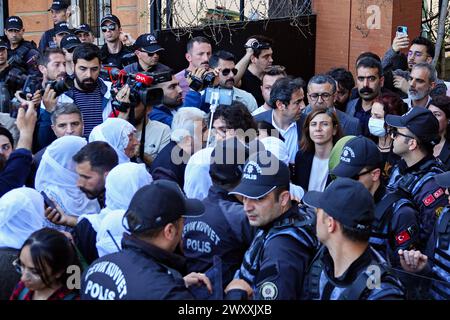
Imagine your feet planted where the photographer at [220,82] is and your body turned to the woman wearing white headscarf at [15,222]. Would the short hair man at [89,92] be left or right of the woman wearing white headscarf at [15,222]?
right

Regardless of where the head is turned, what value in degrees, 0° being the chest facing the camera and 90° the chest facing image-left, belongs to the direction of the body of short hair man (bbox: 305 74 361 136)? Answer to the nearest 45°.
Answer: approximately 45°

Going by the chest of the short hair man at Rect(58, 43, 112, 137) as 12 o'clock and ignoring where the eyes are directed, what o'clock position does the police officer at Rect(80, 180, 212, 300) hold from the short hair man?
The police officer is roughly at 12 o'clock from the short hair man.

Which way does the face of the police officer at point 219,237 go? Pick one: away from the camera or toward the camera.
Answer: away from the camera

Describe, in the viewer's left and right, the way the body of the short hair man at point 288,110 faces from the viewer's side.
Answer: facing the viewer and to the right of the viewer

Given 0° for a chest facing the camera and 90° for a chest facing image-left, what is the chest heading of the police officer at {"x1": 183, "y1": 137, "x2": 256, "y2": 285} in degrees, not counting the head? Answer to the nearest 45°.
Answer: approximately 225°

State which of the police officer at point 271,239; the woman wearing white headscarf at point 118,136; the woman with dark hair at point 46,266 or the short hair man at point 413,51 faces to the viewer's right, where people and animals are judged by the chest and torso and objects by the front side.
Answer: the woman wearing white headscarf

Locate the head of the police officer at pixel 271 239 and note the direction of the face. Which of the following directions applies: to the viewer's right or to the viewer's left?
to the viewer's left

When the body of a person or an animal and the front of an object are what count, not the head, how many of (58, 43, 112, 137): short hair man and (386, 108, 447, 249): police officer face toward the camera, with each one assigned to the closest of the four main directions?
1

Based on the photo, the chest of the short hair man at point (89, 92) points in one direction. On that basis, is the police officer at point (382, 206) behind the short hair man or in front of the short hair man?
in front

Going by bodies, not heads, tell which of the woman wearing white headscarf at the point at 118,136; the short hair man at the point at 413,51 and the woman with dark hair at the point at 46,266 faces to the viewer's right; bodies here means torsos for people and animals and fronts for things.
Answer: the woman wearing white headscarf

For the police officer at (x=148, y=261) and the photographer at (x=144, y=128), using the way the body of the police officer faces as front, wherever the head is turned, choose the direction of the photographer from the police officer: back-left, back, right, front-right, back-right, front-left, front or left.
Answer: front-left

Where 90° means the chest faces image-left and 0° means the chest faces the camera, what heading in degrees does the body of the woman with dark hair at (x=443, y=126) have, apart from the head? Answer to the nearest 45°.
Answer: approximately 45°

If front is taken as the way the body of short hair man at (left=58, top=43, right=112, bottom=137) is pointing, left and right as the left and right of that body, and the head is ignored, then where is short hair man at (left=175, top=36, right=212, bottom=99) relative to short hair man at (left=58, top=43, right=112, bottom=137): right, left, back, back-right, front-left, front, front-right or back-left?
back-left

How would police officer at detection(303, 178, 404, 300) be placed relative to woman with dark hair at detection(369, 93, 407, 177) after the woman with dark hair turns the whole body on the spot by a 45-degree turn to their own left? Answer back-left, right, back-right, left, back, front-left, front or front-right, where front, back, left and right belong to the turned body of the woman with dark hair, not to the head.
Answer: front

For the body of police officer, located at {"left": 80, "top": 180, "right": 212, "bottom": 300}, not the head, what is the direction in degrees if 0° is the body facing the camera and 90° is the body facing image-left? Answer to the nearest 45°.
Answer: approximately 225°

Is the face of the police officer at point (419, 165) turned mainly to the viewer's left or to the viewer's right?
to the viewer's left

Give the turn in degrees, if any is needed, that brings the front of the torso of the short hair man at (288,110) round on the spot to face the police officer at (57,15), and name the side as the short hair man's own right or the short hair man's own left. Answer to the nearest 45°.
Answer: approximately 180°

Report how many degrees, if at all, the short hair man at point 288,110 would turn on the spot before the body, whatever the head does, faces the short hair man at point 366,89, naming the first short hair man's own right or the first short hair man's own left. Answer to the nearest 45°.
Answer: approximately 90° to the first short hair man's own left
